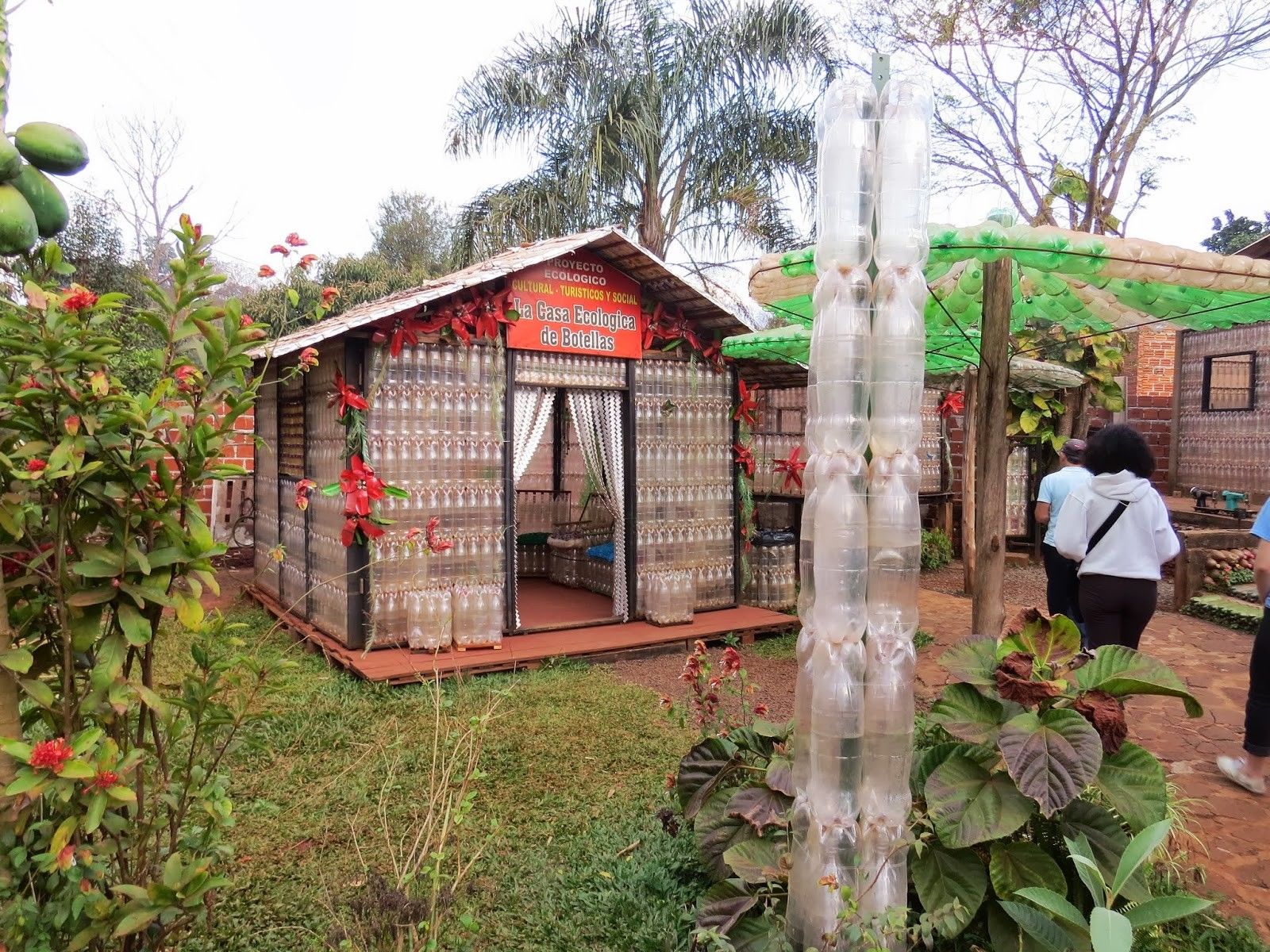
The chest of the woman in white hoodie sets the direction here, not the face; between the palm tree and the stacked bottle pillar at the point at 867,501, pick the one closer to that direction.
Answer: the palm tree

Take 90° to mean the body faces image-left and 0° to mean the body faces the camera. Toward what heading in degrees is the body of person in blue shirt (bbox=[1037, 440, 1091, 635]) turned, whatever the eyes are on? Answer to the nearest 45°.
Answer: approximately 180°

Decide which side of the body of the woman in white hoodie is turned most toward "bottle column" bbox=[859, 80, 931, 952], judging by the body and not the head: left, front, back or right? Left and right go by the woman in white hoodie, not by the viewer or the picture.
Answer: back

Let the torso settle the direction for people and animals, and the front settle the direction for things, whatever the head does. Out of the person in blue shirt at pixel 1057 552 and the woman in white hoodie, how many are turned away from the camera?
2

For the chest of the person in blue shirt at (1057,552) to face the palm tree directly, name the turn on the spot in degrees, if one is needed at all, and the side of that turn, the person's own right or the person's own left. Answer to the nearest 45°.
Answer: approximately 45° to the person's own left

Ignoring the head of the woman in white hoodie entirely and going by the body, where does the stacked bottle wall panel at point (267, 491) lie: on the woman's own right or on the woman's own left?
on the woman's own left

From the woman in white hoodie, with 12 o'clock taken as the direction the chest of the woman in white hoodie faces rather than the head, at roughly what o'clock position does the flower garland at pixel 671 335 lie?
The flower garland is roughly at 10 o'clock from the woman in white hoodie.

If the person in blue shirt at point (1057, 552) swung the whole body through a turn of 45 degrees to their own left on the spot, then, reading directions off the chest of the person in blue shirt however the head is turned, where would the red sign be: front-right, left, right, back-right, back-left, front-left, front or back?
front-left

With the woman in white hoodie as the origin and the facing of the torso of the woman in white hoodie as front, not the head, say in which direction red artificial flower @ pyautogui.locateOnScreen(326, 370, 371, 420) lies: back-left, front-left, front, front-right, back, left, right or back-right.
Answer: left

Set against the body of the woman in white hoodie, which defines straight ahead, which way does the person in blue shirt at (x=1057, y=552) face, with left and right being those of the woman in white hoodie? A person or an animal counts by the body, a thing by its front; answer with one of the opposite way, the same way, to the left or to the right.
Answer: the same way

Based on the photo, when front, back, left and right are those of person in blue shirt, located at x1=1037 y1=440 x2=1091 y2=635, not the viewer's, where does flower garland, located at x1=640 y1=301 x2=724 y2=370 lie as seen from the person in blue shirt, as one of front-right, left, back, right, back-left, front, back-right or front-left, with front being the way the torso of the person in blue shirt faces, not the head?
left

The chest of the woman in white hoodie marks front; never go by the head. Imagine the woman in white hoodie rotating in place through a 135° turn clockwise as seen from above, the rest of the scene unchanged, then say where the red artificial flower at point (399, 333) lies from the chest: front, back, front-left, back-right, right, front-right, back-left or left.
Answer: back-right

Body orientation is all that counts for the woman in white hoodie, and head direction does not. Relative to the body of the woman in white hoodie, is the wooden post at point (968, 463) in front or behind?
in front

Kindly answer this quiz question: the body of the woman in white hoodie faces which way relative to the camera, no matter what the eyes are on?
away from the camera

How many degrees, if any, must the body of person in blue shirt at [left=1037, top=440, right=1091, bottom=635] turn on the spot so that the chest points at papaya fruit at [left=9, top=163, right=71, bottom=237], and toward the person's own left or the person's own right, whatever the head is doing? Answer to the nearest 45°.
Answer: approximately 180°

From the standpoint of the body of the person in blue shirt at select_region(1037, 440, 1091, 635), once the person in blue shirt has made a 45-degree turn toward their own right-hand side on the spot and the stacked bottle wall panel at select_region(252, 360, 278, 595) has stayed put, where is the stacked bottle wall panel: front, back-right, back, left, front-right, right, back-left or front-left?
back-left

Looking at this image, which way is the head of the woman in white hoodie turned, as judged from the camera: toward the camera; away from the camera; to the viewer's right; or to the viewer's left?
away from the camera
